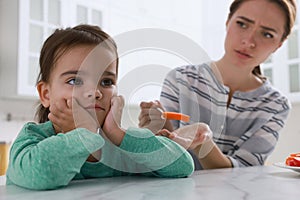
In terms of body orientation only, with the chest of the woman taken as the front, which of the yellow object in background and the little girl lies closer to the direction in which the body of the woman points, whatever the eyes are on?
the little girl

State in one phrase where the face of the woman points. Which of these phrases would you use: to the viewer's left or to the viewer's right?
to the viewer's left

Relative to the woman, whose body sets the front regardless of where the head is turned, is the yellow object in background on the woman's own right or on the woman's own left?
on the woman's own right

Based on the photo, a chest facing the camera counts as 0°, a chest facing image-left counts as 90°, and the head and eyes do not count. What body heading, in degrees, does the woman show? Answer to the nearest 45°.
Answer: approximately 45°

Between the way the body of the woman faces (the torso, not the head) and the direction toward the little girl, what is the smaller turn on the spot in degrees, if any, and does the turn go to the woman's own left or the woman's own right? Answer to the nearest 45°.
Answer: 0° — they already face them
